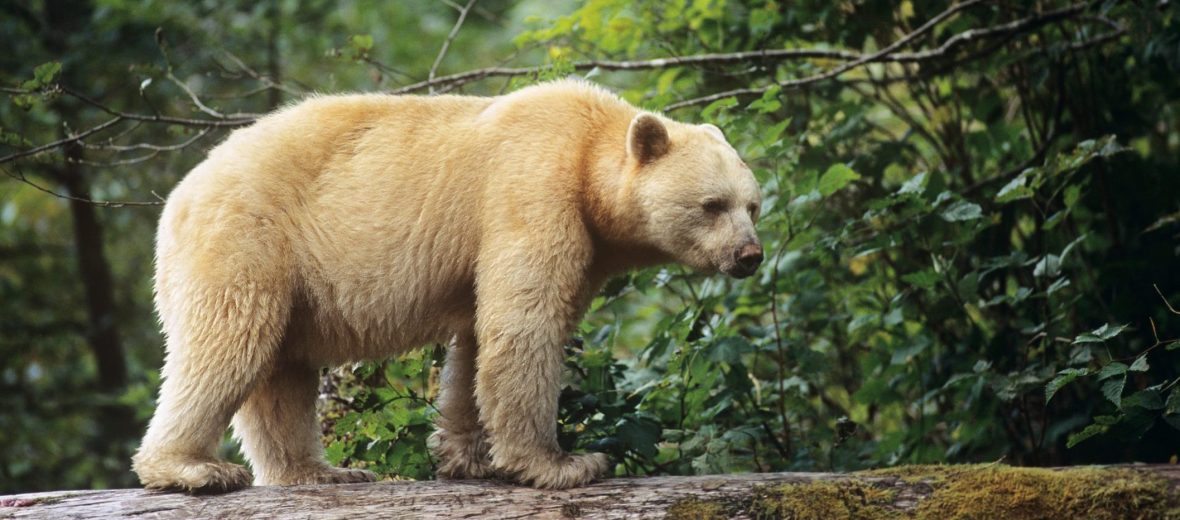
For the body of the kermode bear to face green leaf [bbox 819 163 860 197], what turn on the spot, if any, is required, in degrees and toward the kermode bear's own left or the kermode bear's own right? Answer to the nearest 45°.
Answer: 0° — it already faces it

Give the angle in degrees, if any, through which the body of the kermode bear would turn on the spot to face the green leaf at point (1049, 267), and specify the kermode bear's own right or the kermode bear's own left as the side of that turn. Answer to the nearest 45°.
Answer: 0° — it already faces it

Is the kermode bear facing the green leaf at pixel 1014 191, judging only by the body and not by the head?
yes

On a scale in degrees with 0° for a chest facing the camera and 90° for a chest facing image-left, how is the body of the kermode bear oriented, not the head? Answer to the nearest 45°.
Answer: approximately 270°

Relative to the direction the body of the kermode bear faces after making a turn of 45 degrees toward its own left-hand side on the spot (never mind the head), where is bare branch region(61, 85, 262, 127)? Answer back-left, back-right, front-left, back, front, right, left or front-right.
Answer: left

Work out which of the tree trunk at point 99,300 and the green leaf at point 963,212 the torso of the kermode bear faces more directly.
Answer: the green leaf

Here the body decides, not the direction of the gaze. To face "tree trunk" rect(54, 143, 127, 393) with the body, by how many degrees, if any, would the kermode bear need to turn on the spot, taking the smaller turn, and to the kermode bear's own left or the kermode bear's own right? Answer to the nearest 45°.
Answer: approximately 135° to the kermode bear's own left

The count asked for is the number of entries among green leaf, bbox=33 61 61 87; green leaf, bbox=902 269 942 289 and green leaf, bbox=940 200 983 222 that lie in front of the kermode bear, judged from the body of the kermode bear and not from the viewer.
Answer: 2
